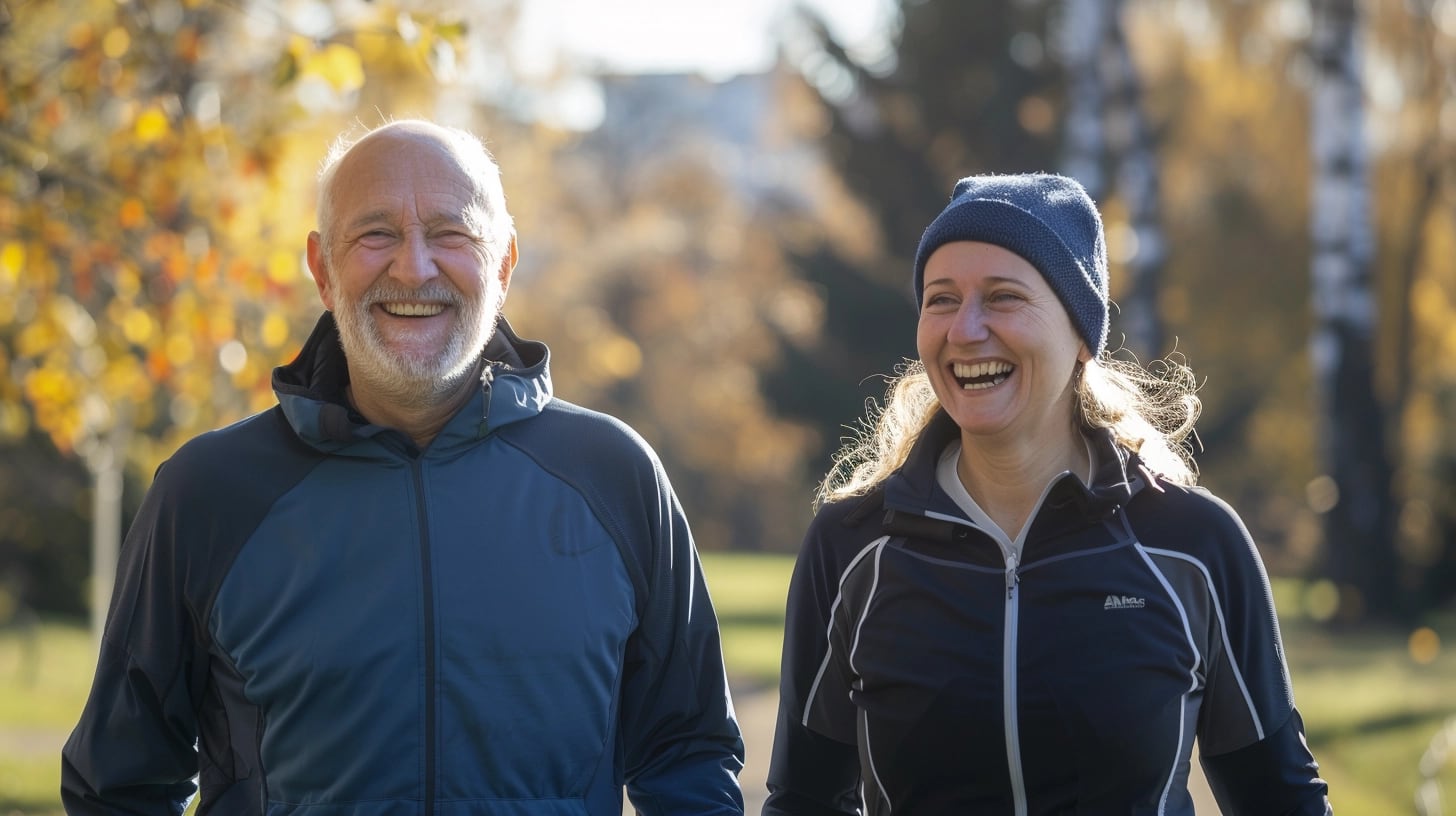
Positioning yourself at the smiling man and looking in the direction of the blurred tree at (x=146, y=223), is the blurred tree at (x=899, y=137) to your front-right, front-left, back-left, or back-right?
front-right

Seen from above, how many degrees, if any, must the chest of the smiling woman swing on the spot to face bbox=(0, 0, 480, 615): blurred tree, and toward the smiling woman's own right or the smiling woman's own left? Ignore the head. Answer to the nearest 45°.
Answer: approximately 135° to the smiling woman's own right

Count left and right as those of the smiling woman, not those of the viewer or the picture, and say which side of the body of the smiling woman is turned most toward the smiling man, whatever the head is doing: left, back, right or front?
right

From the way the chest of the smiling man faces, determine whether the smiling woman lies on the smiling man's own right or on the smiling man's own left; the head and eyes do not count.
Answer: on the smiling man's own left

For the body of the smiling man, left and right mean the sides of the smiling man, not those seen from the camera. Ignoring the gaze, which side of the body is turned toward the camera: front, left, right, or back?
front

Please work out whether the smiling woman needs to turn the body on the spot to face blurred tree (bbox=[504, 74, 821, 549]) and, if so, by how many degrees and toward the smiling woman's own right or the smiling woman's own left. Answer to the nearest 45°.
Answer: approximately 180°

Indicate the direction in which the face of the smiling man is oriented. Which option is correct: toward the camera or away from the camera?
toward the camera

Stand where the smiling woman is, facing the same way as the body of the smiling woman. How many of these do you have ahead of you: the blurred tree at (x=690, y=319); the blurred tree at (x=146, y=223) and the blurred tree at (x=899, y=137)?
0

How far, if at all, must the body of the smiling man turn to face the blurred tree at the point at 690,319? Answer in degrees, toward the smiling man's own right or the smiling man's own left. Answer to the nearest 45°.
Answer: approximately 180°

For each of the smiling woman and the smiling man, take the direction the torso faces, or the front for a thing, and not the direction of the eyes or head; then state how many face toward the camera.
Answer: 2

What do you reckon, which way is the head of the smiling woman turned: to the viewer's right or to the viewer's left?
to the viewer's left

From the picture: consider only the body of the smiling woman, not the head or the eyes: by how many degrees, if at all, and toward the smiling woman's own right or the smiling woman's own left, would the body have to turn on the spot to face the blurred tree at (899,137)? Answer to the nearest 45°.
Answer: approximately 180°

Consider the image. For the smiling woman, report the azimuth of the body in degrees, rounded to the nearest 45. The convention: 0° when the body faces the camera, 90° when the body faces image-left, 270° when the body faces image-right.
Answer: approximately 0°

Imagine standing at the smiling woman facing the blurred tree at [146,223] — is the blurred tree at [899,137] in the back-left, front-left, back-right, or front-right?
front-right

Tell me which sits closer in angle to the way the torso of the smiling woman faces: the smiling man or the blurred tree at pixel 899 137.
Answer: the smiling man
